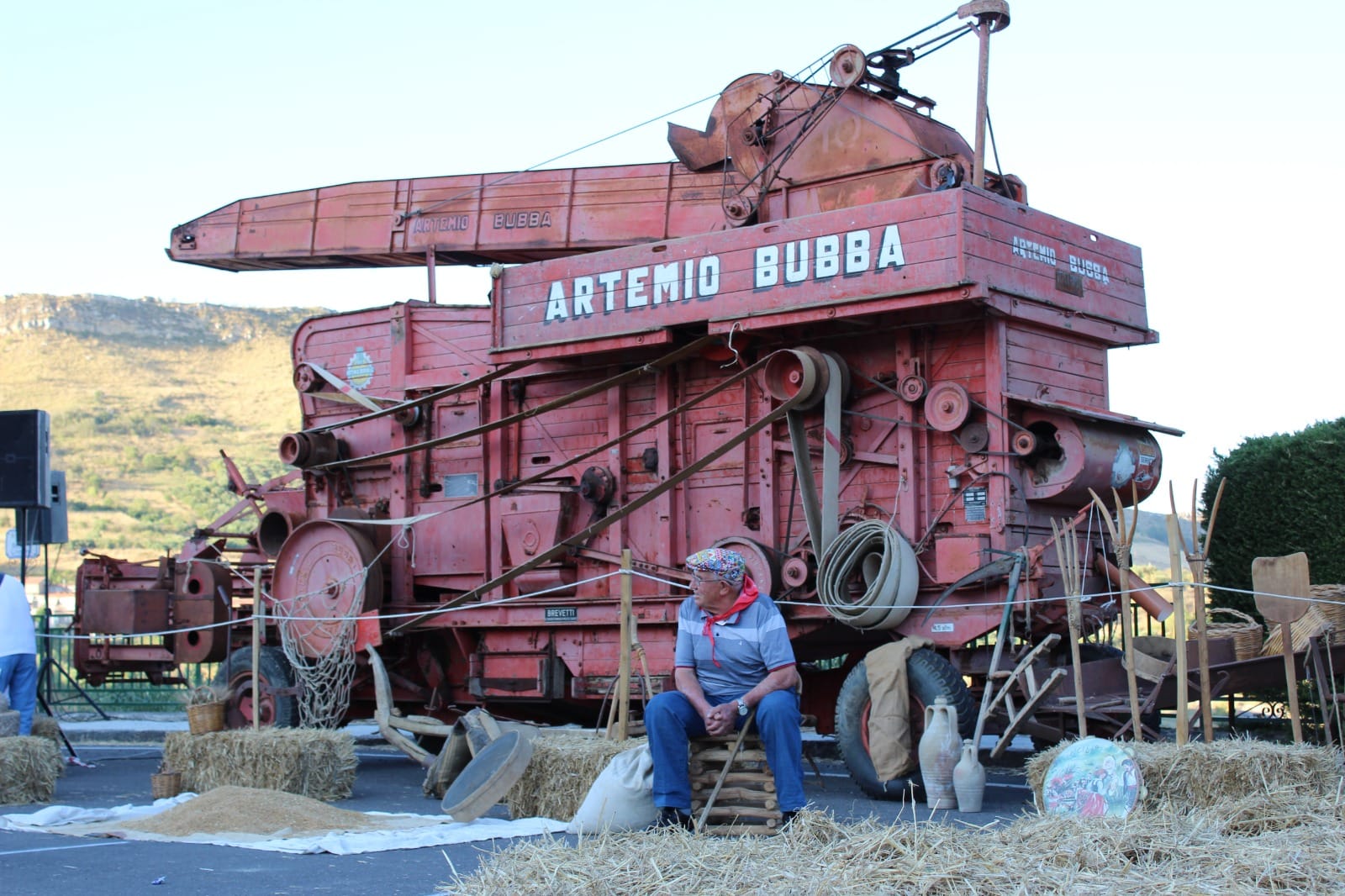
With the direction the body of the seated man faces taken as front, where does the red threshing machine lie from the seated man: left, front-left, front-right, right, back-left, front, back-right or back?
back

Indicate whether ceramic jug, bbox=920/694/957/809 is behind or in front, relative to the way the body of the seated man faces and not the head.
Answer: behind

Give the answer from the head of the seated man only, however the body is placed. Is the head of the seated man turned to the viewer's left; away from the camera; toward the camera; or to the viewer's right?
to the viewer's left

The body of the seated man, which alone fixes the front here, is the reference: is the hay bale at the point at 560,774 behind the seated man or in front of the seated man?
behind

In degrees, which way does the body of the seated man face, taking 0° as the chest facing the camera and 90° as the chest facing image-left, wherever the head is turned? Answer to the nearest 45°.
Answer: approximately 0°
